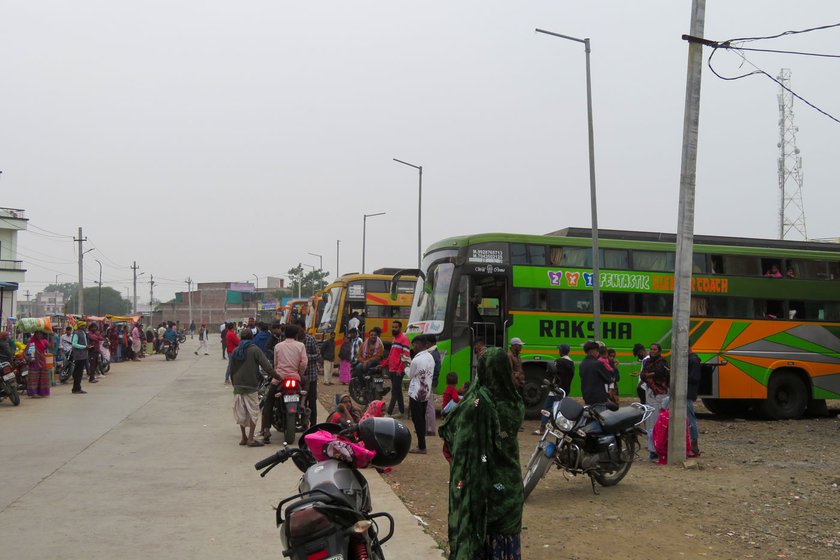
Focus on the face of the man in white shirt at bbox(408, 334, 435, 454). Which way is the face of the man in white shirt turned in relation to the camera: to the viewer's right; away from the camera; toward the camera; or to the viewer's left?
to the viewer's left

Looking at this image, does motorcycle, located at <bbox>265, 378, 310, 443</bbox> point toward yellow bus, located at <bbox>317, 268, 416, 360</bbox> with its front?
yes

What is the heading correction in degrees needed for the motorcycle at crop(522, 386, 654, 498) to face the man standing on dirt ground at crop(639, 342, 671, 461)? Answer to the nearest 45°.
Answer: approximately 135° to its right

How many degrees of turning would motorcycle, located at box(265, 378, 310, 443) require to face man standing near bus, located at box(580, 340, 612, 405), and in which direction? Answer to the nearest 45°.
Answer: approximately 90° to its right

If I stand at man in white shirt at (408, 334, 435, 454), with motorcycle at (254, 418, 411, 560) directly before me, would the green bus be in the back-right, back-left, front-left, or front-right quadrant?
back-left

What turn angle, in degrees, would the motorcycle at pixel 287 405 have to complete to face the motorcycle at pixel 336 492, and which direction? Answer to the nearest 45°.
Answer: approximately 180°

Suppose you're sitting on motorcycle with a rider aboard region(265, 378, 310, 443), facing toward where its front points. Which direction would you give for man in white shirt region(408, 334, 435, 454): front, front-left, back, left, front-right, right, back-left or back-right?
right

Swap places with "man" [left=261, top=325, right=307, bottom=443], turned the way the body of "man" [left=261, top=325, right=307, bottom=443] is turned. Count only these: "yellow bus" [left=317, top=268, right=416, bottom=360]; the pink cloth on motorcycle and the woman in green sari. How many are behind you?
2

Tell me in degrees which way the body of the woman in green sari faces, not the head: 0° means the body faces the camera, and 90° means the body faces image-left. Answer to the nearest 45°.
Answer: approximately 180°

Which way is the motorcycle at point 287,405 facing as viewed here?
away from the camera

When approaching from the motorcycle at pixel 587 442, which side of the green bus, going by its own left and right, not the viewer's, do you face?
left

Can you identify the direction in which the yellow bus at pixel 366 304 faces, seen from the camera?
facing the viewer and to the left of the viewer

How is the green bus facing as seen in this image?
to the viewer's left

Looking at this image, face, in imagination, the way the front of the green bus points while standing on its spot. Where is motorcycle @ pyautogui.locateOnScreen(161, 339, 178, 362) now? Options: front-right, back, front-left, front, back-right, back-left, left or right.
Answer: front-right
